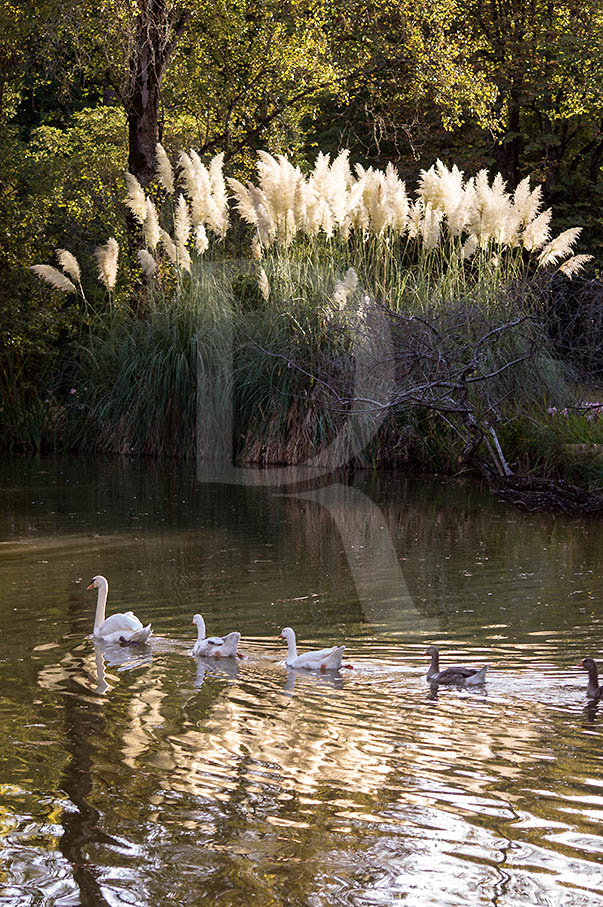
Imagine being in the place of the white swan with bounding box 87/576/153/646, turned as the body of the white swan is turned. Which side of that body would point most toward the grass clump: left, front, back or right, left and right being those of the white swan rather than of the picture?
right

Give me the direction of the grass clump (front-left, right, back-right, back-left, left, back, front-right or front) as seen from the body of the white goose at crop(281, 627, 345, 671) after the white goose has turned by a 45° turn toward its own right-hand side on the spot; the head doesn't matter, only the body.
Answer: front-right

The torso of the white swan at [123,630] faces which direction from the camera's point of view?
to the viewer's left
